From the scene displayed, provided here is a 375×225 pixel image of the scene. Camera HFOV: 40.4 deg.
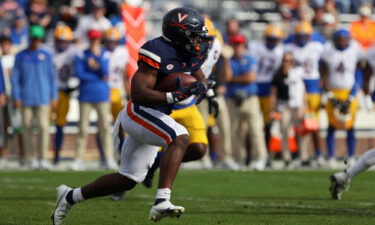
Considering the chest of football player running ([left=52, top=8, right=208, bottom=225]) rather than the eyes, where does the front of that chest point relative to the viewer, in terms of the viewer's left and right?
facing to the right of the viewer

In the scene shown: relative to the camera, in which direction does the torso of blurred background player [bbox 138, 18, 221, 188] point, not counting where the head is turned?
to the viewer's right

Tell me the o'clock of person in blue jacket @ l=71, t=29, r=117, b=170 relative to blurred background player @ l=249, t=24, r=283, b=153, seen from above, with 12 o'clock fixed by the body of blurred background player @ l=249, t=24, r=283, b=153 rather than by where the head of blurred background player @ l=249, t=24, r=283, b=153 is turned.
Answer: person in blue jacket @ l=71, t=29, r=117, b=170 is roughly at 2 o'clock from blurred background player @ l=249, t=24, r=283, b=153.

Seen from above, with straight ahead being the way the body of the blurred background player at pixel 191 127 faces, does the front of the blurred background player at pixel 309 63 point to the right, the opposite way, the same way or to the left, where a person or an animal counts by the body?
to the right

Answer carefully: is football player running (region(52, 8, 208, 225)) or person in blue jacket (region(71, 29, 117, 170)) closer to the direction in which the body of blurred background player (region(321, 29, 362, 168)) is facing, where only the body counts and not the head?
the football player running

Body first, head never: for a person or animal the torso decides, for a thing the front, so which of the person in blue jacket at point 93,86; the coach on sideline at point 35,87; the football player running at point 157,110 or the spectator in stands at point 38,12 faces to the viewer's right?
the football player running
